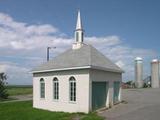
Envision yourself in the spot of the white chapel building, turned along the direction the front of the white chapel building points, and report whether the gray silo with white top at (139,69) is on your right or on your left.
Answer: on your left

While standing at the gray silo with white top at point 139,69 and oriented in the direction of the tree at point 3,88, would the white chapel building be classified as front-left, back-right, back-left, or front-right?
front-left

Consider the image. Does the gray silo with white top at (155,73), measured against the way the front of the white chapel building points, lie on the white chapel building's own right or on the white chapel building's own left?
on the white chapel building's own left

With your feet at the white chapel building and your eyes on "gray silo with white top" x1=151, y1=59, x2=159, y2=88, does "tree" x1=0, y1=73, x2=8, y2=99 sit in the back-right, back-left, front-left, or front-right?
front-left

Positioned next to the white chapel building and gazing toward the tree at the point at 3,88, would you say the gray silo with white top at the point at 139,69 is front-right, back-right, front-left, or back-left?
front-right

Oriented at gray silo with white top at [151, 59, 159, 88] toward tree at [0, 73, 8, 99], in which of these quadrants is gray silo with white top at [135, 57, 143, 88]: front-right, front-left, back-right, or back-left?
front-right
